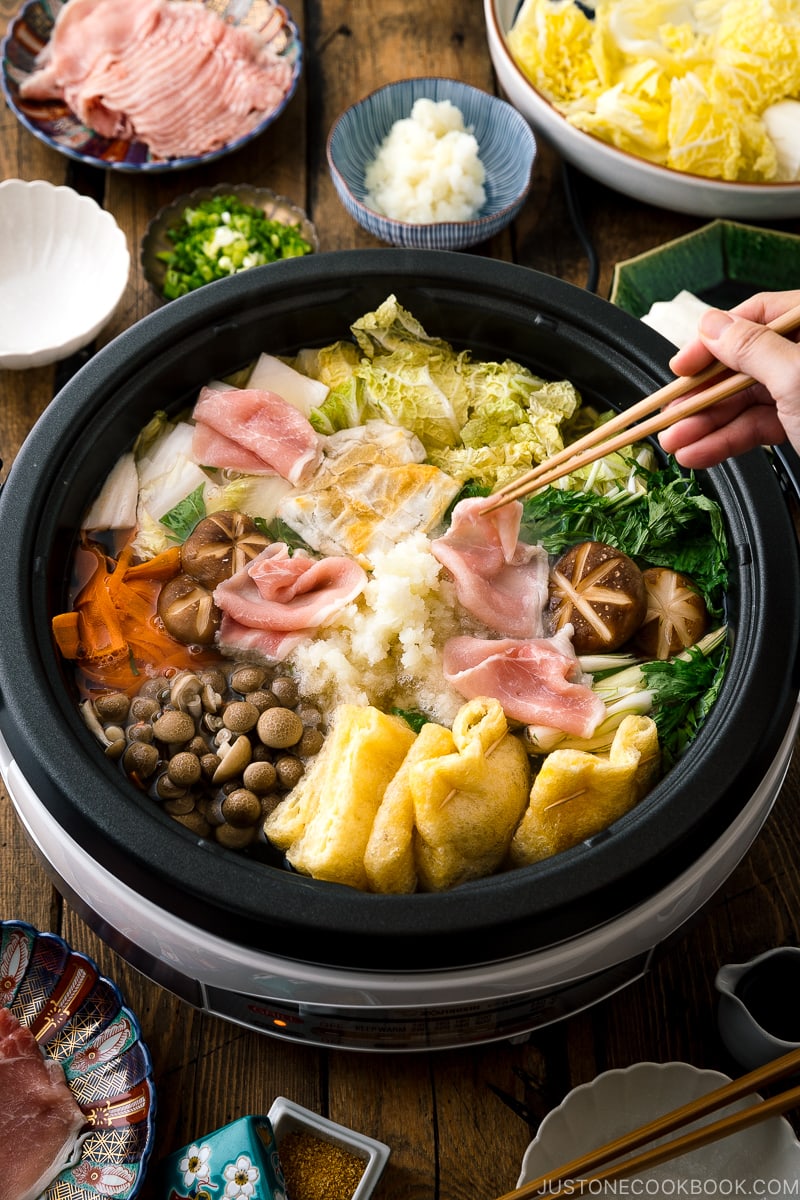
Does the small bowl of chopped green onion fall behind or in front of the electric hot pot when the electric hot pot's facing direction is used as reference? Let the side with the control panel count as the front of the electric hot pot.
behind

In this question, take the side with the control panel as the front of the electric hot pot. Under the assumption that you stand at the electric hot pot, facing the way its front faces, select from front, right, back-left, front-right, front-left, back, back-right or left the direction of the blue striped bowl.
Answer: back

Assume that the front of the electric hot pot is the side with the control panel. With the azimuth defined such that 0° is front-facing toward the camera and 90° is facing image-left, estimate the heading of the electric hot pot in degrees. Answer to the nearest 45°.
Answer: approximately 0°
